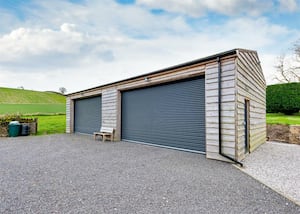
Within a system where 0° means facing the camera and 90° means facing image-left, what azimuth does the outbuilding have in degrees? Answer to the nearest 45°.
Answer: approximately 45°

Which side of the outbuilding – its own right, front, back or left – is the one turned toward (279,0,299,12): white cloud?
back

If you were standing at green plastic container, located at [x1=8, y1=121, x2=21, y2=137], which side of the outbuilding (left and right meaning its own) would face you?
right

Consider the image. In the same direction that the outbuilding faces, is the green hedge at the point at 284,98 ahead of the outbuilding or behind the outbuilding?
behind

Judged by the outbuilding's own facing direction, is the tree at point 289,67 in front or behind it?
behind

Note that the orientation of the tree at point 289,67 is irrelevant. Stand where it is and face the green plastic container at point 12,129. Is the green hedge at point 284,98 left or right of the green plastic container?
left

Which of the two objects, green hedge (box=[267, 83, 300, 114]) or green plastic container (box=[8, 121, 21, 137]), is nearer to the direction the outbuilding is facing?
the green plastic container
